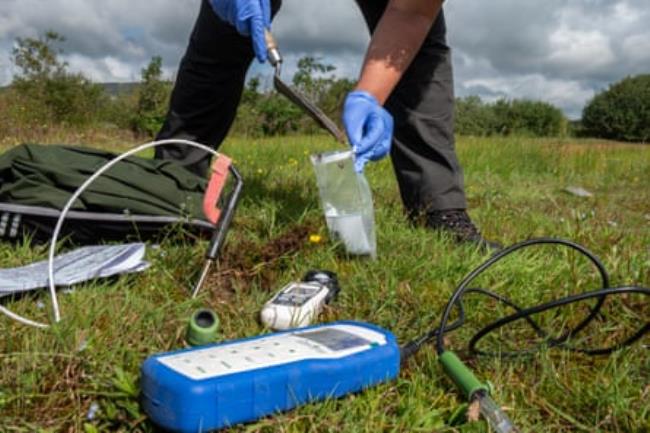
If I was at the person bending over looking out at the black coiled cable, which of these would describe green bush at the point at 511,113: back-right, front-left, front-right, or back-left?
back-left

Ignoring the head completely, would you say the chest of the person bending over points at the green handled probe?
yes

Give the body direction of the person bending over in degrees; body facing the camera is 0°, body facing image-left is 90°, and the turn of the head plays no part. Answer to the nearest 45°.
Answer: approximately 0°

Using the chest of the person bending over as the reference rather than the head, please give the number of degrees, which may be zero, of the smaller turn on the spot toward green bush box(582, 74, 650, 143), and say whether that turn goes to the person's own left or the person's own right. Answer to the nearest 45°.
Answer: approximately 135° to the person's own left

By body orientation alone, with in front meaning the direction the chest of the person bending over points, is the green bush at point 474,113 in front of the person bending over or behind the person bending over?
behind

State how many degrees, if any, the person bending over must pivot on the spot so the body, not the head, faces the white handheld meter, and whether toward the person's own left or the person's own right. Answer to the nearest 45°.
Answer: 0° — they already face it

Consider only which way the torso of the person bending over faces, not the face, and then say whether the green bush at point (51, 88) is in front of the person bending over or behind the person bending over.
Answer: behind

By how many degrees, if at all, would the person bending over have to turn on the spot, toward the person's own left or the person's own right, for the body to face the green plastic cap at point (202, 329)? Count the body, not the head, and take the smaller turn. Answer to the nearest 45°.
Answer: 0° — they already face it

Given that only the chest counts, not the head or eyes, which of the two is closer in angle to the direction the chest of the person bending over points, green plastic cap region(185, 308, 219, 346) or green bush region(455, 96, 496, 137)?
the green plastic cap

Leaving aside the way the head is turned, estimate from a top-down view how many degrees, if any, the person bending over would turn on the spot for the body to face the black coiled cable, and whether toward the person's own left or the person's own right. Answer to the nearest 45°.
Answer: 0° — they already face it

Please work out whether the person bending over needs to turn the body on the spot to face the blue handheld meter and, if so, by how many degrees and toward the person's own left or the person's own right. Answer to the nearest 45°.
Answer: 0° — they already face it

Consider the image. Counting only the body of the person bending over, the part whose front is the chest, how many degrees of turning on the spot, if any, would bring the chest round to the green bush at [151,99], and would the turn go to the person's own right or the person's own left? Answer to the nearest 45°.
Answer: approximately 180°

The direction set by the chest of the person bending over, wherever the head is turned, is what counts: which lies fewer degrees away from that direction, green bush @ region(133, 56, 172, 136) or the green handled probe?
the green handled probe
